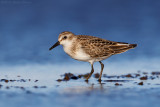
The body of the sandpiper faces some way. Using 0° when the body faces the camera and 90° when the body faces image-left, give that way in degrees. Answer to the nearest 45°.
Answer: approximately 90°
